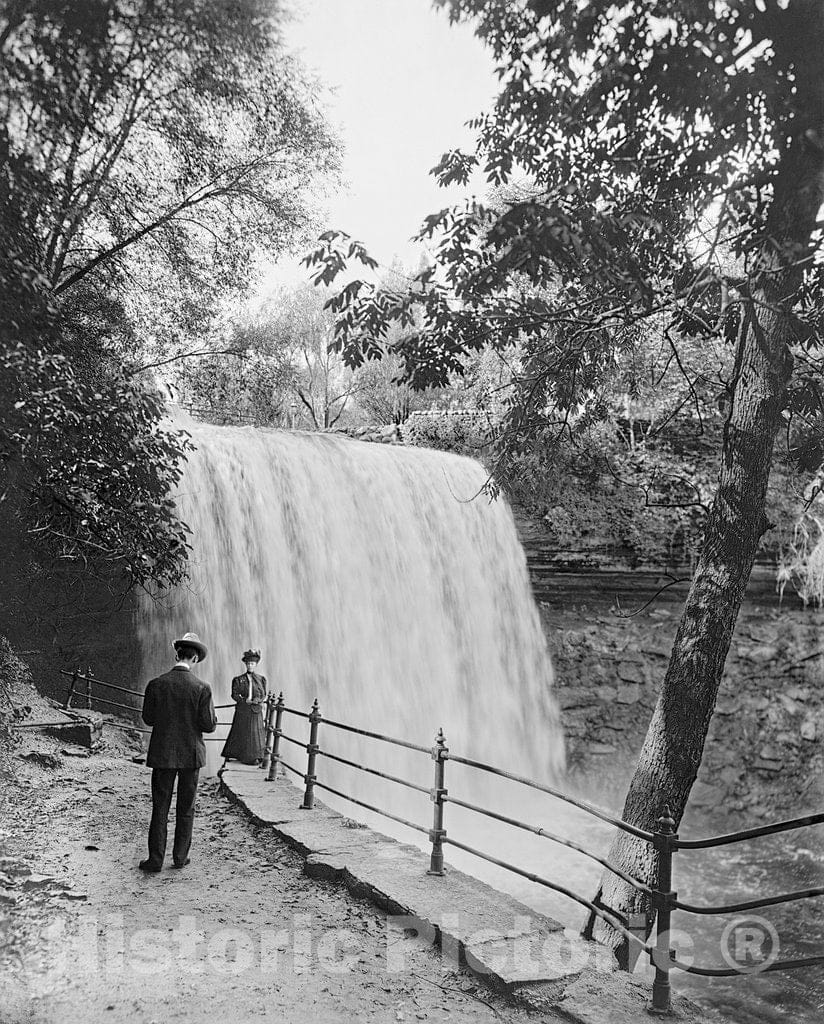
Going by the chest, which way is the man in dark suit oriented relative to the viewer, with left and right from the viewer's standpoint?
facing away from the viewer

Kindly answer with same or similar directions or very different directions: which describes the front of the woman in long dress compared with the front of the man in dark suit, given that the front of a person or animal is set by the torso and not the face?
very different directions

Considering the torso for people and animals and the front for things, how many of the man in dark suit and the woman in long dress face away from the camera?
1

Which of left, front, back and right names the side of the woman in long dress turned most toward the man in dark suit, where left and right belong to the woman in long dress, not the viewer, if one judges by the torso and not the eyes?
front

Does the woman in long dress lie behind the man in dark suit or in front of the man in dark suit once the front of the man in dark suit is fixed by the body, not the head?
in front

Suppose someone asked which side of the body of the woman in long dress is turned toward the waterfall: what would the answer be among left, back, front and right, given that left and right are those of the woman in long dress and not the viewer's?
back

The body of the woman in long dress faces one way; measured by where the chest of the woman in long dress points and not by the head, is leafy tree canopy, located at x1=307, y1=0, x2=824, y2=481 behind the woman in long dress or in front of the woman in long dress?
in front

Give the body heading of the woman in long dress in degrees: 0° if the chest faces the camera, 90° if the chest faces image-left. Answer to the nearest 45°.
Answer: approximately 0°

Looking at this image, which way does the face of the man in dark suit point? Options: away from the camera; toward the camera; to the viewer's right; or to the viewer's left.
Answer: away from the camera

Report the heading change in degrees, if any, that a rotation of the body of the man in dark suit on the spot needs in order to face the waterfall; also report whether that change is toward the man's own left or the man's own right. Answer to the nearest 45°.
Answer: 0° — they already face it

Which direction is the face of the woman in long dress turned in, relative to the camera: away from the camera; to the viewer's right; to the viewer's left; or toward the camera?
toward the camera
